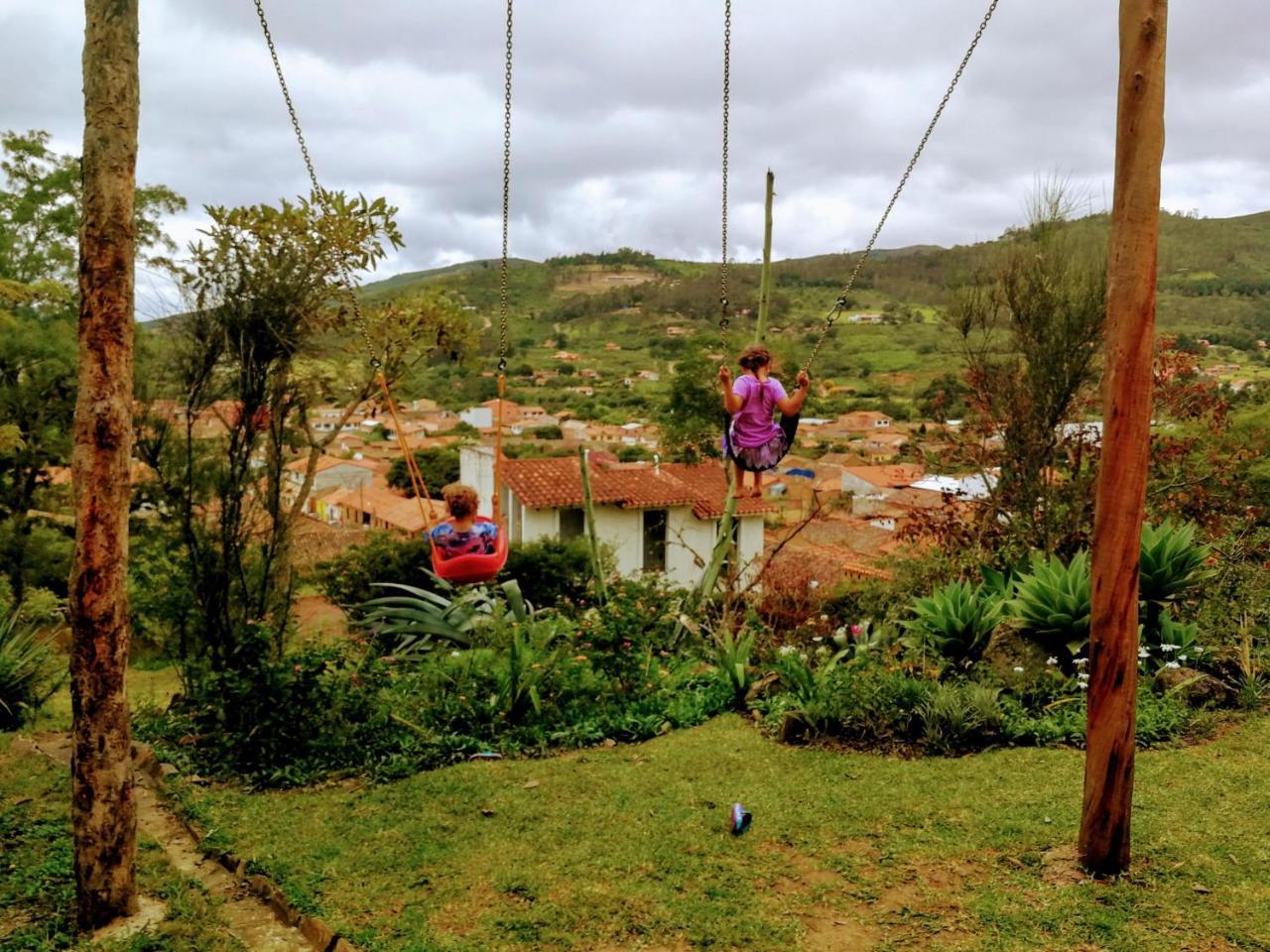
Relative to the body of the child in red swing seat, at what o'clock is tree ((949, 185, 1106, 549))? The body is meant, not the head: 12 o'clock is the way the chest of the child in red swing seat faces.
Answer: The tree is roughly at 2 o'clock from the child in red swing seat.

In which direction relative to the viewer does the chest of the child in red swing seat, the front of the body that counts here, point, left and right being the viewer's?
facing away from the viewer

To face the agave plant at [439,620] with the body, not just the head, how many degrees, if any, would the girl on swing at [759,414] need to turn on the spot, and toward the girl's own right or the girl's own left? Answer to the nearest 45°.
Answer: approximately 45° to the girl's own left

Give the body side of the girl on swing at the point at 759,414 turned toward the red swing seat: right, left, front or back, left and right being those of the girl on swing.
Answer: left

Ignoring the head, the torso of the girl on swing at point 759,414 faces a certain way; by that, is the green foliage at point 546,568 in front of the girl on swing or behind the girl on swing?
in front

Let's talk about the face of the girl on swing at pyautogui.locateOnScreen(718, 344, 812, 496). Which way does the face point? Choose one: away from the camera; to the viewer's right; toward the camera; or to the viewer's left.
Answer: away from the camera

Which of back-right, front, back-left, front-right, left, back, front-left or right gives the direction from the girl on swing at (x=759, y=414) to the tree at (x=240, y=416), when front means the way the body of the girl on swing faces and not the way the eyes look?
left

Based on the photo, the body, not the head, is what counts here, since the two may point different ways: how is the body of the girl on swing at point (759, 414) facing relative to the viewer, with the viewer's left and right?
facing away from the viewer

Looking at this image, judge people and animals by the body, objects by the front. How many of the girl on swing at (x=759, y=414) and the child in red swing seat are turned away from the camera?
2

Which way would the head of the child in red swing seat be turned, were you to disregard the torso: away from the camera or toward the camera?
away from the camera
